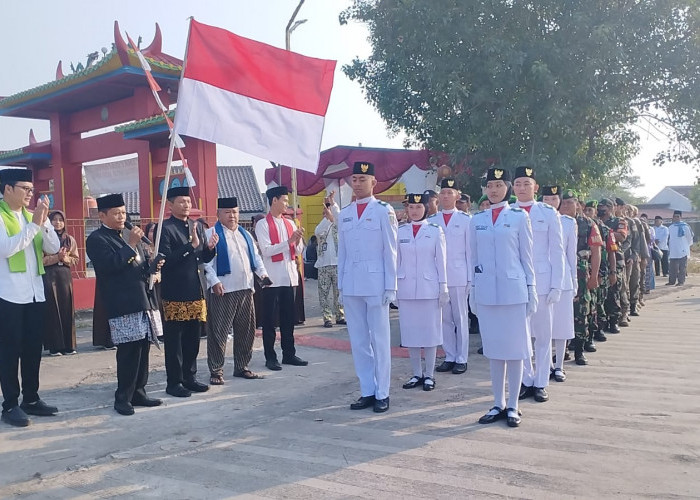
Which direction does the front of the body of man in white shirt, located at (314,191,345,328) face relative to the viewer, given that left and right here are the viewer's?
facing the viewer and to the right of the viewer

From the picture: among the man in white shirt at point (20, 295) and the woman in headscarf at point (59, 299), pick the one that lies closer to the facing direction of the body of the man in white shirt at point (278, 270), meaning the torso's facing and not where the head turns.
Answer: the man in white shirt

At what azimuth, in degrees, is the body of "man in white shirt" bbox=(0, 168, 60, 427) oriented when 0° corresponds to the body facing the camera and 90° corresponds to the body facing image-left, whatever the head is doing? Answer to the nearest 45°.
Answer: approximately 315°

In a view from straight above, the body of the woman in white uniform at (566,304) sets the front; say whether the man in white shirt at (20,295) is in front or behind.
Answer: in front

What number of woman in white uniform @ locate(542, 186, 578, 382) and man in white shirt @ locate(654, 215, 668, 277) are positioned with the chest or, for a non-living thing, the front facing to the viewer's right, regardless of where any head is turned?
0

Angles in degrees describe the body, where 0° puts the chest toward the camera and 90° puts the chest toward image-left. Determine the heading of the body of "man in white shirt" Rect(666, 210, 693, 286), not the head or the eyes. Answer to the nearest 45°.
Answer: approximately 0°

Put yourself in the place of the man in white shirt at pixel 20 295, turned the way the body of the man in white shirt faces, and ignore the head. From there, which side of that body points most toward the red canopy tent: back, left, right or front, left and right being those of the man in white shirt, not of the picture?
left

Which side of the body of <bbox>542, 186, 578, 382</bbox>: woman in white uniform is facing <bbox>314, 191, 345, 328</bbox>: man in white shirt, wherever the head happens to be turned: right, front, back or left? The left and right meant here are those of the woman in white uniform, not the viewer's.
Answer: right

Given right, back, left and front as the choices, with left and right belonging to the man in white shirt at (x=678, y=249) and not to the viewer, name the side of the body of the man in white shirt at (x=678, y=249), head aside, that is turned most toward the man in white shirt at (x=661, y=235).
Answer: back

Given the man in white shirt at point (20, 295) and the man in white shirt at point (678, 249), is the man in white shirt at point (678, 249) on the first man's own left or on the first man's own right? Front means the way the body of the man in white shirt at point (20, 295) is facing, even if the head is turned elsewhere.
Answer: on the first man's own left

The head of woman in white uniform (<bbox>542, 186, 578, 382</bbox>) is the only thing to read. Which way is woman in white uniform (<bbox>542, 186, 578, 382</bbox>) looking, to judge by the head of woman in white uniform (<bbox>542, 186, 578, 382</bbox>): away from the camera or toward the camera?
toward the camera

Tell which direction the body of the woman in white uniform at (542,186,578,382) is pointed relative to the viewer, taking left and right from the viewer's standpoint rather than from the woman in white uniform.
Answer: facing the viewer and to the left of the viewer

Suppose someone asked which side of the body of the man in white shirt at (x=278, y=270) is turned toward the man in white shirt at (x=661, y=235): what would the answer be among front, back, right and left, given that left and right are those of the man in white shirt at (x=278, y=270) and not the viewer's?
left
